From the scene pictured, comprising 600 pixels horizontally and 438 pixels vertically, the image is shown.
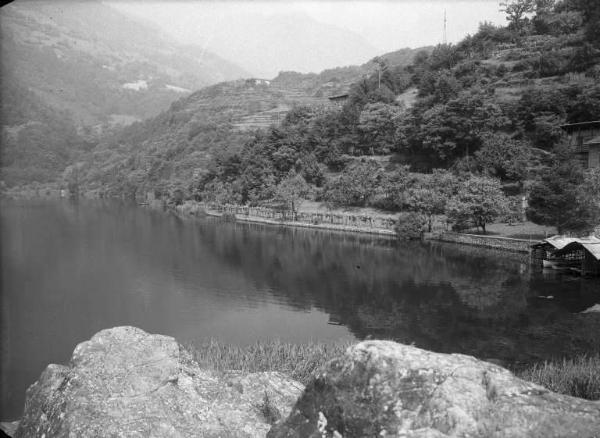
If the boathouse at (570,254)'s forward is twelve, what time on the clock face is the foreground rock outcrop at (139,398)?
The foreground rock outcrop is roughly at 11 o'clock from the boathouse.

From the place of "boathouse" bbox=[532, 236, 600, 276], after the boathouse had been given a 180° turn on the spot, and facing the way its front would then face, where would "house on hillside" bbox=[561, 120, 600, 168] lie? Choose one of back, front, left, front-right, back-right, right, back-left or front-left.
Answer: front-left

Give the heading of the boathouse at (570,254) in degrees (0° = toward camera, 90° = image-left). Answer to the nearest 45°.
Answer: approximately 45°

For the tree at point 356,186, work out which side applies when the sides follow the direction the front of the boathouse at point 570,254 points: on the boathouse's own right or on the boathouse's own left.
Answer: on the boathouse's own right

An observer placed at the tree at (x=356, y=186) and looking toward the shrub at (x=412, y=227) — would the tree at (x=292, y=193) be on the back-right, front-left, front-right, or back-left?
back-right

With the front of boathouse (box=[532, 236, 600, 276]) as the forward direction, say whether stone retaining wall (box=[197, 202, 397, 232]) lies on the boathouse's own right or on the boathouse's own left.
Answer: on the boathouse's own right

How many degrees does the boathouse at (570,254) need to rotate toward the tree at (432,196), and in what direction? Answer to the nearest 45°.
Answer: approximately 90° to its right

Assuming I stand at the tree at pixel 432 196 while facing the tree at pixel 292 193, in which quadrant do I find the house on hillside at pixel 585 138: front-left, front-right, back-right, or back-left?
back-right

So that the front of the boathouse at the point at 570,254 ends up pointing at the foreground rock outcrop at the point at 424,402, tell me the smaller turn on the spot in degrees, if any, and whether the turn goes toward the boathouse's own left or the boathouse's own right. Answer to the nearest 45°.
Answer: approximately 45° to the boathouse's own left

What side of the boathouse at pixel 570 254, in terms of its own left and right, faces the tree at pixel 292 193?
right

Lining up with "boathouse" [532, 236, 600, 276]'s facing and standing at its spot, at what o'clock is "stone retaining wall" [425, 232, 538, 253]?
The stone retaining wall is roughly at 3 o'clock from the boathouse.
